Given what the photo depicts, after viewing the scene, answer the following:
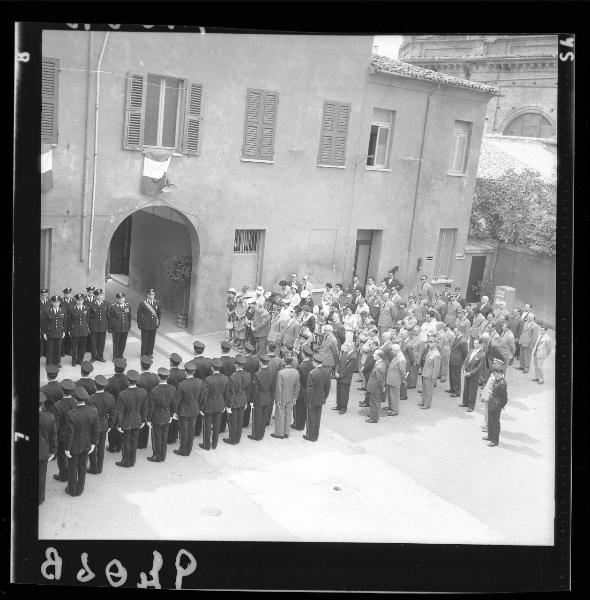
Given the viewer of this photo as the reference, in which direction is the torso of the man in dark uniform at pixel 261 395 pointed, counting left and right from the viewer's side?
facing away from the viewer and to the left of the viewer

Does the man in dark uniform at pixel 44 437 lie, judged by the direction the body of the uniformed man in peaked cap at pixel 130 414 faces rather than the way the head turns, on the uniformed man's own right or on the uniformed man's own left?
on the uniformed man's own left

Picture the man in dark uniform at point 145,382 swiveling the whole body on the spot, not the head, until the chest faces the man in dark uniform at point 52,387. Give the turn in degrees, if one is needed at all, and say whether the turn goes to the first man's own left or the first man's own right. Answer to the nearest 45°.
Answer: approximately 90° to the first man's own left

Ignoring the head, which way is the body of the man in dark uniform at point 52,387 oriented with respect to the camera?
away from the camera

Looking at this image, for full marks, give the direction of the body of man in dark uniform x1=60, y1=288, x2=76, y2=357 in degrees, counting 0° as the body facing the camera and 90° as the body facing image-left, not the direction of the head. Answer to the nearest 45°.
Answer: approximately 0°

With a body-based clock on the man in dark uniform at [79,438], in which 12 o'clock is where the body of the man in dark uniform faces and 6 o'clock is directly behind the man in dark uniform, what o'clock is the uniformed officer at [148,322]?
The uniformed officer is roughly at 1 o'clock from the man in dark uniform.

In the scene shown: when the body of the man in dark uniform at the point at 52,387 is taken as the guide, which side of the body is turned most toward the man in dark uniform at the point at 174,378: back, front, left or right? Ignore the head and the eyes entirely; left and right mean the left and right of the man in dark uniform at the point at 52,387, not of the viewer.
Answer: right

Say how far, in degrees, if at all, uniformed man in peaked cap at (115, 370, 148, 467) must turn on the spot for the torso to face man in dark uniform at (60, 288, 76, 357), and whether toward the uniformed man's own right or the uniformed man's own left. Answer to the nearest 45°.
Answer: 0° — they already face them

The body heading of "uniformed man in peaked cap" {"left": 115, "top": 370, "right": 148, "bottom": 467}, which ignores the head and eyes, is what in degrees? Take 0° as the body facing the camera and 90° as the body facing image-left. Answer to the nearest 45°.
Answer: approximately 135°

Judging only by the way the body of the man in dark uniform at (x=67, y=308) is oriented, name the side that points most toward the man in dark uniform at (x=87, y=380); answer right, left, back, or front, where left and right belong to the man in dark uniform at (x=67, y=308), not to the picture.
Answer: front

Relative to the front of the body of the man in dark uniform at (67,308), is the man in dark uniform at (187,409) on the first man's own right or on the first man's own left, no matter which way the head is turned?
on the first man's own left

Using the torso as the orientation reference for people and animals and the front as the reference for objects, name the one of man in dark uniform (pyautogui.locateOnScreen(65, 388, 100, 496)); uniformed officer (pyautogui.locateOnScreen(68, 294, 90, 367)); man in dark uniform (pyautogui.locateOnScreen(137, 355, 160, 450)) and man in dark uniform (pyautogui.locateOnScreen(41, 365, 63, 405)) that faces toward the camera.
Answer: the uniformed officer

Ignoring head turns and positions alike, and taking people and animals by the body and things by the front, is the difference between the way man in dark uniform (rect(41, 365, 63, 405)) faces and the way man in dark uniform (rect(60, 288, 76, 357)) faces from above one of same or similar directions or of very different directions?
very different directions

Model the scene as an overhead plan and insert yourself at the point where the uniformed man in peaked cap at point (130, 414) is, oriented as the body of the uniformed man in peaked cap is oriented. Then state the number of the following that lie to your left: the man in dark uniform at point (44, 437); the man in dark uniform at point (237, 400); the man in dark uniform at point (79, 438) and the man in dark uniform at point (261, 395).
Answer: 2

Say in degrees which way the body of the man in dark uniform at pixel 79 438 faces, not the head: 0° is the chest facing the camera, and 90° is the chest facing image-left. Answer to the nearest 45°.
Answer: approximately 180°

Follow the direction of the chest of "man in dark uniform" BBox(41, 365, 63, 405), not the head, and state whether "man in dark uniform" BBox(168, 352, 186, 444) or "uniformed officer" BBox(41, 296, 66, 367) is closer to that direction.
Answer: the uniformed officer
